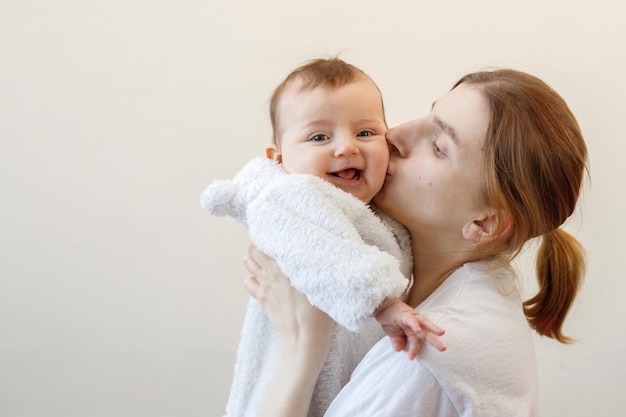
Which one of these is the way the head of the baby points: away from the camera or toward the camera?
toward the camera

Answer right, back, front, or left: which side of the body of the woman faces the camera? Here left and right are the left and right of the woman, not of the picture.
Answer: left

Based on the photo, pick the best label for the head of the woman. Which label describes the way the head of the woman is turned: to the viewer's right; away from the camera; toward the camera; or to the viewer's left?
to the viewer's left

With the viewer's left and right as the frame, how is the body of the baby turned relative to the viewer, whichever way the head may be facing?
facing the viewer and to the right of the viewer
